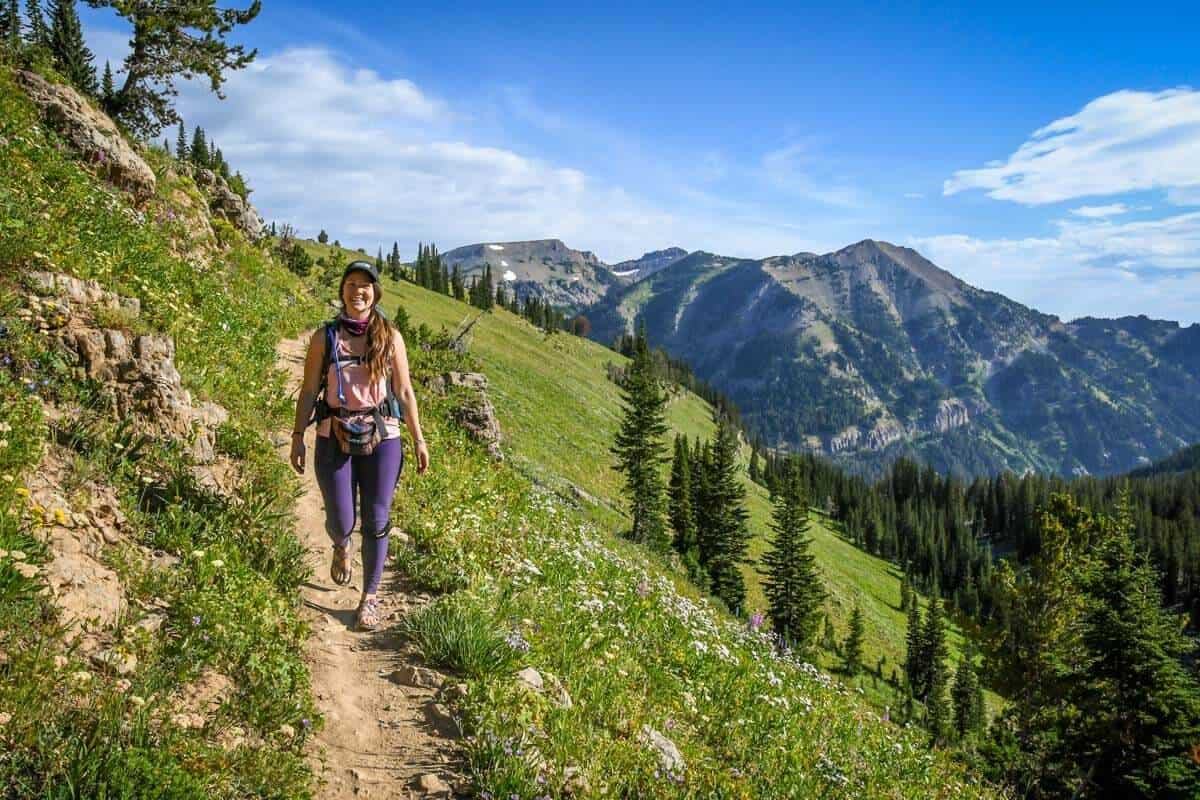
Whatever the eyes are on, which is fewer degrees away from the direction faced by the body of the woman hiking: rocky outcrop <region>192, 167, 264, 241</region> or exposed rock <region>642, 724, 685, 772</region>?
the exposed rock

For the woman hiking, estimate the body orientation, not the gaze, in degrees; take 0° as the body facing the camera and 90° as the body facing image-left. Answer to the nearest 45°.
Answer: approximately 0°

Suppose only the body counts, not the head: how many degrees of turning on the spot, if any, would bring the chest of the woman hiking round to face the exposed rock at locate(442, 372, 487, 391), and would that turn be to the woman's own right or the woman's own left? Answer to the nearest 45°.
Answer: approximately 180°

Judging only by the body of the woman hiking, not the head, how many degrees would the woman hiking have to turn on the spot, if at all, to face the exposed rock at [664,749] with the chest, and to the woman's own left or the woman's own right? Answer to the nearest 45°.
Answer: approximately 45° to the woman's own left

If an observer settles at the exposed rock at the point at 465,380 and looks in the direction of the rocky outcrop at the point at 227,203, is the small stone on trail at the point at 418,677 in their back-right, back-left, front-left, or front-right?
back-left

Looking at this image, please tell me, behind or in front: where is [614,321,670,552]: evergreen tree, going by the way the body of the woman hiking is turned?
behind
